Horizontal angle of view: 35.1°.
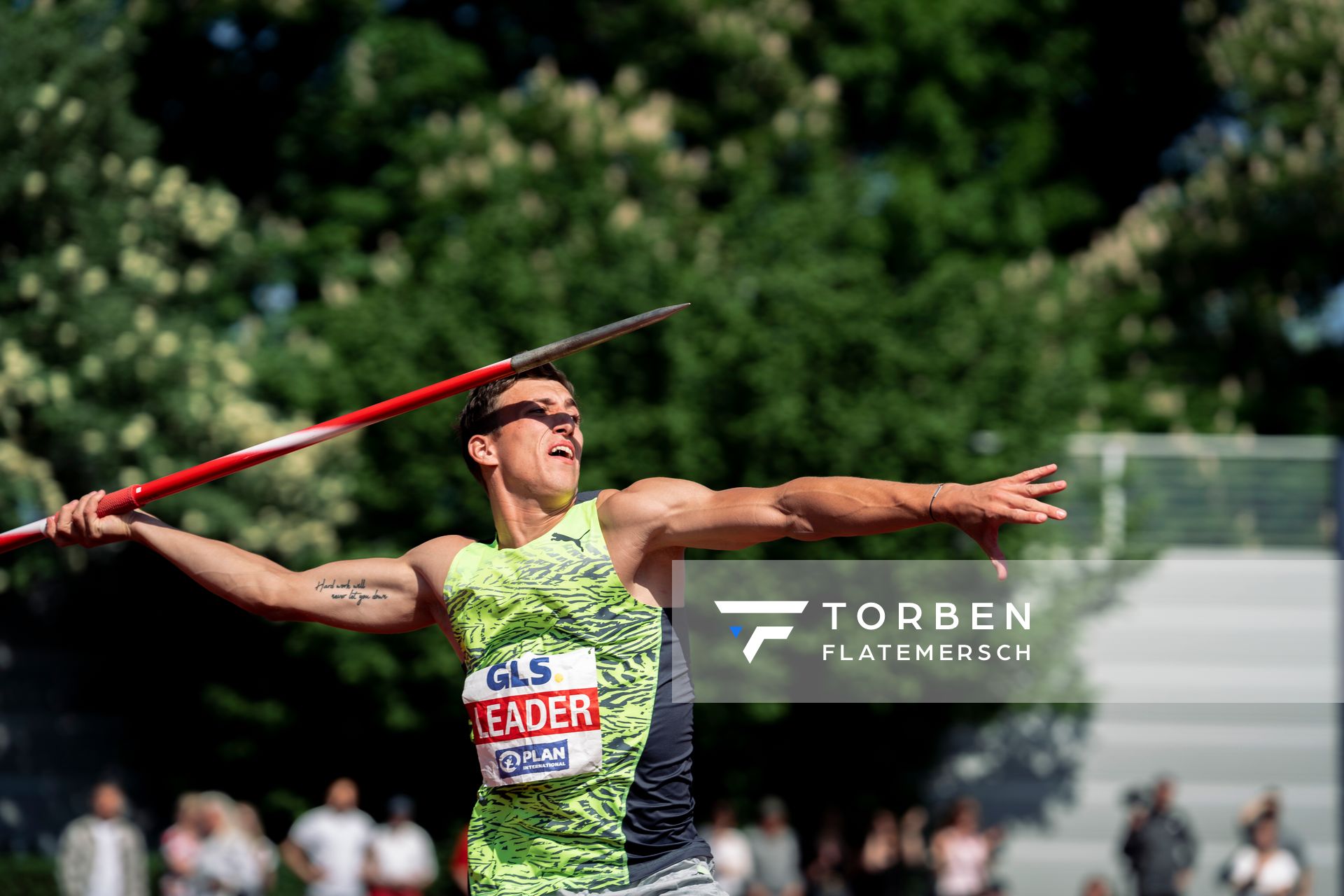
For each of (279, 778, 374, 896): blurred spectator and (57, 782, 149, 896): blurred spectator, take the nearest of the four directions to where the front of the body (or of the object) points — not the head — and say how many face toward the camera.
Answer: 2

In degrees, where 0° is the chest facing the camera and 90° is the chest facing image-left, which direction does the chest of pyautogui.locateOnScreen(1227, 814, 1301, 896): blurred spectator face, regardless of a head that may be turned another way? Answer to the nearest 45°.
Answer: approximately 0°

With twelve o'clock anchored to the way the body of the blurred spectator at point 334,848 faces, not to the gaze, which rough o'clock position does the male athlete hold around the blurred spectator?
The male athlete is roughly at 12 o'clock from the blurred spectator.

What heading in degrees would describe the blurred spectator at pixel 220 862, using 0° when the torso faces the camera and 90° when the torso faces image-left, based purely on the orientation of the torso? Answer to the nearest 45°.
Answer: approximately 45°

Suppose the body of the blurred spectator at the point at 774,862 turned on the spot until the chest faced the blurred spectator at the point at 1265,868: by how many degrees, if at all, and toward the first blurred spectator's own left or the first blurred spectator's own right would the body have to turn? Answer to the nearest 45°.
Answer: approximately 45° to the first blurred spectator's own left

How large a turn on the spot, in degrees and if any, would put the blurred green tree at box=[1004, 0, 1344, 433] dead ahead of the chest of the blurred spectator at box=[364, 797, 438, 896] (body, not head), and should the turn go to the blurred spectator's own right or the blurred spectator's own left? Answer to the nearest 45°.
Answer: approximately 135° to the blurred spectator's own left
